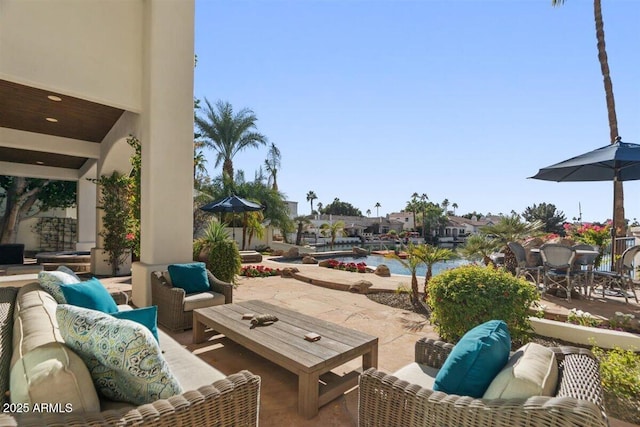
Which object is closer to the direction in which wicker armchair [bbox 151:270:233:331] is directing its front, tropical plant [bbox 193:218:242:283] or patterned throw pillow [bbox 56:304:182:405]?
the patterned throw pillow

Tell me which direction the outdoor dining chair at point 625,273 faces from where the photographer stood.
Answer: facing away from the viewer and to the left of the viewer

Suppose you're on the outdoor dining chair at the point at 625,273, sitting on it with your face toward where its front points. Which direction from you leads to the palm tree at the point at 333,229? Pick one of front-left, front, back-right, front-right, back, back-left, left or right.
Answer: front

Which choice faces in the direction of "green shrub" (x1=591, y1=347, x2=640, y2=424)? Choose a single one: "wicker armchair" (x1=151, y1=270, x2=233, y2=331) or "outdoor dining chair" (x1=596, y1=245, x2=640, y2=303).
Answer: the wicker armchair

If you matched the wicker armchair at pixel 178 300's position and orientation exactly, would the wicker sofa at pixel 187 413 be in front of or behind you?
in front

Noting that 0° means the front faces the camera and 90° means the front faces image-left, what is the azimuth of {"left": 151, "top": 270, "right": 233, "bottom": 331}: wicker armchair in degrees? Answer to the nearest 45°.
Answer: approximately 315°

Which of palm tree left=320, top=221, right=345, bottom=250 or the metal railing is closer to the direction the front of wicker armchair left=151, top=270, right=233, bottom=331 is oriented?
the metal railing

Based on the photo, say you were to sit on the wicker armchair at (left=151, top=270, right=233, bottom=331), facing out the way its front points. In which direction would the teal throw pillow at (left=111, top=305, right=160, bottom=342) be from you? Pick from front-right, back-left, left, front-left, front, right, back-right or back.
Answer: front-right

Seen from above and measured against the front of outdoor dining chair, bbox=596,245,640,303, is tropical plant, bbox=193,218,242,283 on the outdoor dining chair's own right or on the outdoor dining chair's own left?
on the outdoor dining chair's own left

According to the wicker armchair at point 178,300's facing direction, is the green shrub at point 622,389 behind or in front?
in front

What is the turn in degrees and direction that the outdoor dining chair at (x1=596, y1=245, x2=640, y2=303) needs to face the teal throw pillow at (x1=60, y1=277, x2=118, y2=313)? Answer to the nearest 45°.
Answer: approximately 90° to its left
